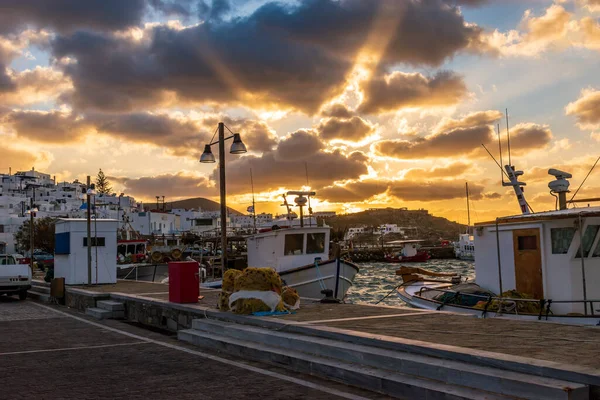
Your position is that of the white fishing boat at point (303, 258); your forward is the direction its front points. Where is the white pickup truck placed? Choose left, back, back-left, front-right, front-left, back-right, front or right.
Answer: back-right

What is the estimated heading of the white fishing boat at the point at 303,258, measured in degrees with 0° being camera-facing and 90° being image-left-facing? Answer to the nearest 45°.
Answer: approximately 315°

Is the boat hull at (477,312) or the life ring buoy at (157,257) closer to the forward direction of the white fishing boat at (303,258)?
the boat hull
